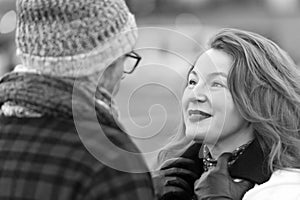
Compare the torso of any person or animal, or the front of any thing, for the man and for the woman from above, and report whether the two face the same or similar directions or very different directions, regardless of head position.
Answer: very different directions

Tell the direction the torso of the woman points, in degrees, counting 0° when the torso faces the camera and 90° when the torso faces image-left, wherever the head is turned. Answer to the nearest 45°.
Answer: approximately 45°

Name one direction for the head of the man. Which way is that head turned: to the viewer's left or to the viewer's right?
to the viewer's right

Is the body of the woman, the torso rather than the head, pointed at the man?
yes

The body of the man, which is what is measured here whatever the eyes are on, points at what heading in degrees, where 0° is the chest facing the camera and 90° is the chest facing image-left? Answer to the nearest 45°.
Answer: approximately 225°
